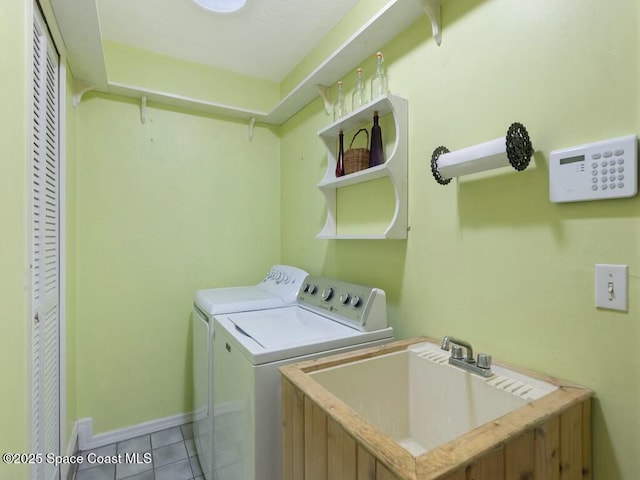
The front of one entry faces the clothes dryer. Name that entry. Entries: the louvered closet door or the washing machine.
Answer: the louvered closet door

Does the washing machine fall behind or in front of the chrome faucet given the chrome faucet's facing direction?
in front

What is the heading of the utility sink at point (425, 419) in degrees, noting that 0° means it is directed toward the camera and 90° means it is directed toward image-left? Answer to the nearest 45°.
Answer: approximately 45°

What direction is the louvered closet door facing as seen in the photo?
to the viewer's right

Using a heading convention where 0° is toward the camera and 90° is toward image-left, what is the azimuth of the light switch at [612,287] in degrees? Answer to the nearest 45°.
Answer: approximately 0°

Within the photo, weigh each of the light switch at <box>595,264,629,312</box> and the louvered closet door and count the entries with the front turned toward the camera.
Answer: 1

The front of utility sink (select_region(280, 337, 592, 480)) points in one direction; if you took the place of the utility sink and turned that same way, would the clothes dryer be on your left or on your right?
on your right

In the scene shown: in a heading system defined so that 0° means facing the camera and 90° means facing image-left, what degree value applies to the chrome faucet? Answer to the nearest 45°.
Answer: approximately 45°
